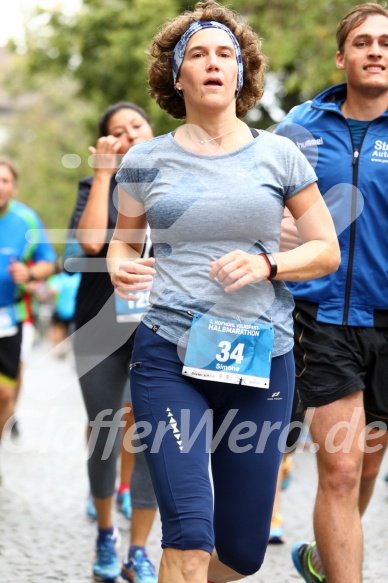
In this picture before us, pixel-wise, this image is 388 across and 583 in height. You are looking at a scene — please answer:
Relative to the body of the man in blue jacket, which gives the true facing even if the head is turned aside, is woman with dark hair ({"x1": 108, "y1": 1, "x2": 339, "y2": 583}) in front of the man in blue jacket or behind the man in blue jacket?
in front

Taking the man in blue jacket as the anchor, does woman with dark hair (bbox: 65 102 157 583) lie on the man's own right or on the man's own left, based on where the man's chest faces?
on the man's own right

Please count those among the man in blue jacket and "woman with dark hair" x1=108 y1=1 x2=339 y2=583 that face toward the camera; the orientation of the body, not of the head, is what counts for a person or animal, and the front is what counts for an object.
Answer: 2

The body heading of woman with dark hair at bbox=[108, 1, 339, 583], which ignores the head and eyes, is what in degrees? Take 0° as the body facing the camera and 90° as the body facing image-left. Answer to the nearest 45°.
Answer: approximately 0°
